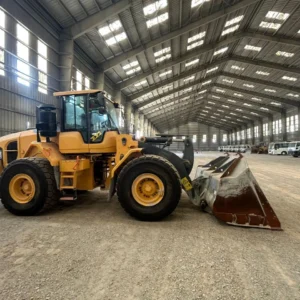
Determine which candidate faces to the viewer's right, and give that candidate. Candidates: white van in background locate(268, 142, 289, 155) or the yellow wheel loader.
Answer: the yellow wheel loader

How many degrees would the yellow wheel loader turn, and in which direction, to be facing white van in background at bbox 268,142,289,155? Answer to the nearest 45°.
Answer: approximately 45° to its left

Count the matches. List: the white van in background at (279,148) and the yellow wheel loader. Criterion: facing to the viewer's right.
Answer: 1

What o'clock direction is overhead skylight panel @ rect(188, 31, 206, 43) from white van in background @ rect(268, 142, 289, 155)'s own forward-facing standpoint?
The overhead skylight panel is roughly at 11 o'clock from the white van in background.

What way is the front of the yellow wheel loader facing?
to the viewer's right

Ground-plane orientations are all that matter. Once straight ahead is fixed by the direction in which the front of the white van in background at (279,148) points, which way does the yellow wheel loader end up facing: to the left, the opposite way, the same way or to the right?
the opposite way
